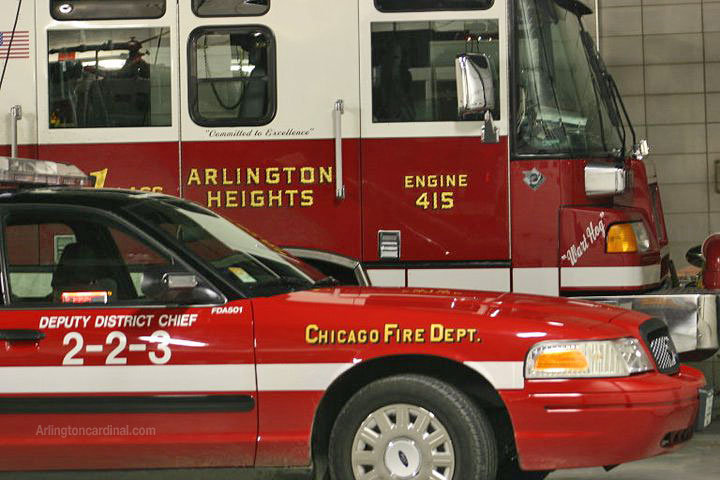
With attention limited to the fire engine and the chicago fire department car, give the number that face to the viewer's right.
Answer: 2

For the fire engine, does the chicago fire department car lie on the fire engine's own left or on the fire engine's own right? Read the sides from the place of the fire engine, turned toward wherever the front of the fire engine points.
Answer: on the fire engine's own right

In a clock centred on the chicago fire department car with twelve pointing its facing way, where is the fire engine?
The fire engine is roughly at 9 o'clock from the chicago fire department car.

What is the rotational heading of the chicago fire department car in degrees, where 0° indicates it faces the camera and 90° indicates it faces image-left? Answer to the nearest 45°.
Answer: approximately 270°

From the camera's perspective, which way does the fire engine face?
to the viewer's right
